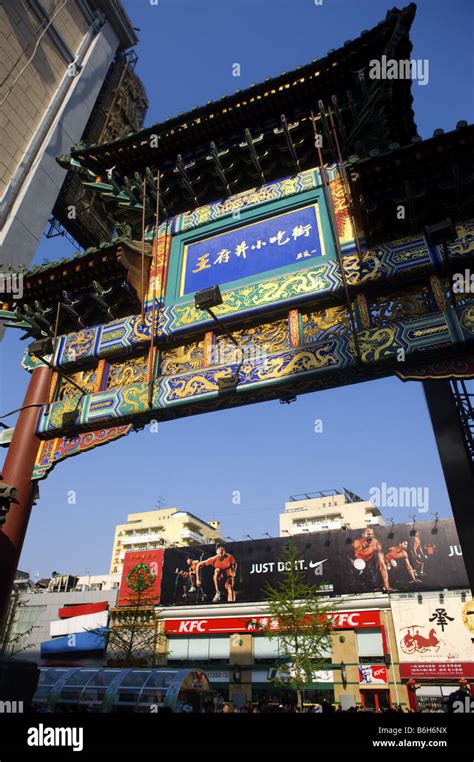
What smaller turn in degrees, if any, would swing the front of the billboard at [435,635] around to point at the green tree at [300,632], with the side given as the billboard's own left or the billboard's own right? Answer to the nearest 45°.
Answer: approximately 45° to the billboard's own right

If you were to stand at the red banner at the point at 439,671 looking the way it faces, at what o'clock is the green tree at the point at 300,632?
The green tree is roughly at 2 o'clock from the red banner.

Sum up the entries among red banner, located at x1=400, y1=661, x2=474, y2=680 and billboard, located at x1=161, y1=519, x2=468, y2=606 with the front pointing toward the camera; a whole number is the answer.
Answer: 2

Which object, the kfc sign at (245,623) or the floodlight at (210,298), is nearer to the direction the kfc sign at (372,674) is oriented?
the floodlight

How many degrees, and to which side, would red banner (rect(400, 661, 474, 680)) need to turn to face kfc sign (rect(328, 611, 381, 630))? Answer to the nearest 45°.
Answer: approximately 90° to its right

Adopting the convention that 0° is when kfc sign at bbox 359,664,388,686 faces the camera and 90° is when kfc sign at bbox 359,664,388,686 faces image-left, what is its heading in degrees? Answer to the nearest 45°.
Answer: approximately 0°

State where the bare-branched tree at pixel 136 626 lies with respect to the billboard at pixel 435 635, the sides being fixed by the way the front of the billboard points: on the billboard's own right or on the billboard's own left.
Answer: on the billboard's own right

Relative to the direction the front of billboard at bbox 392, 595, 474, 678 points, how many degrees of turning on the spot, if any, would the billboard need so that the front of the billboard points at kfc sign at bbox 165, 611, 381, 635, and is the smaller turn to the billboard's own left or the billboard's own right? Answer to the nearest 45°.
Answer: approximately 90° to the billboard's own right
